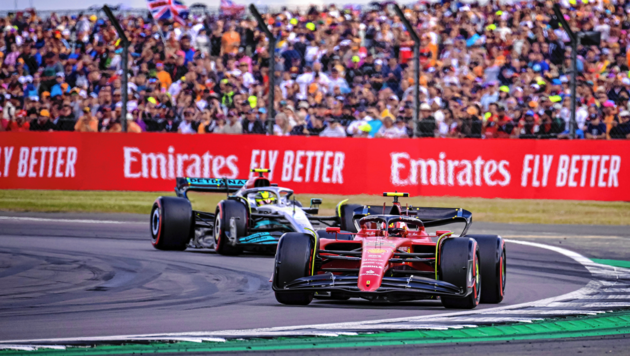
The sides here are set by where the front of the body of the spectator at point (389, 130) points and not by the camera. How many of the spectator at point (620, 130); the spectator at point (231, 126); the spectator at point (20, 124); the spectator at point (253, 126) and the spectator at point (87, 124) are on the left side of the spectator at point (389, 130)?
1

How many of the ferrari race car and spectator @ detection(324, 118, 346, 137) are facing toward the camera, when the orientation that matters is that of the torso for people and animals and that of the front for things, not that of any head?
2

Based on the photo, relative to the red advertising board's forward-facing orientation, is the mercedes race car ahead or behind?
ahead

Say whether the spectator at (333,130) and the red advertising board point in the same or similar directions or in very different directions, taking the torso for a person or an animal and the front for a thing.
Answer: same or similar directions

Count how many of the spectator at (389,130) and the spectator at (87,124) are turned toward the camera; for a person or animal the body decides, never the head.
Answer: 2

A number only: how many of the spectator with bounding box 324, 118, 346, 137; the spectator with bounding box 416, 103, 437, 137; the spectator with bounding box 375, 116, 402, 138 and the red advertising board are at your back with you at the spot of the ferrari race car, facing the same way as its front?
4

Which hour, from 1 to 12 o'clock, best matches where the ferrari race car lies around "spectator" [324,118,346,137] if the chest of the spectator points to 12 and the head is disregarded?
The ferrari race car is roughly at 12 o'clock from the spectator.

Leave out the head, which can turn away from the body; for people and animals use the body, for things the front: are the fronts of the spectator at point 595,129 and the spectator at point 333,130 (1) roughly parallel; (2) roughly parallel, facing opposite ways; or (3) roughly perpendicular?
roughly parallel

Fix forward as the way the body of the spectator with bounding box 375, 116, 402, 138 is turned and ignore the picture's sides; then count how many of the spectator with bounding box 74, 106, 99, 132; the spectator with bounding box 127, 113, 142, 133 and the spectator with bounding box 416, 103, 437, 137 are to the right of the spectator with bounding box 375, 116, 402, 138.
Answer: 2

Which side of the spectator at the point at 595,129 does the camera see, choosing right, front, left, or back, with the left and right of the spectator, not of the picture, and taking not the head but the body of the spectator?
front

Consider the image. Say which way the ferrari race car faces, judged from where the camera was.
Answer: facing the viewer

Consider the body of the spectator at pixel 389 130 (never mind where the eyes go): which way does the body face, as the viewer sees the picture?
toward the camera

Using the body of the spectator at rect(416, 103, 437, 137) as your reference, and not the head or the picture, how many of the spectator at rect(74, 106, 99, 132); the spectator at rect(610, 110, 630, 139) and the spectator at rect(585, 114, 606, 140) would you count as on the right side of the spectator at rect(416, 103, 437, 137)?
1

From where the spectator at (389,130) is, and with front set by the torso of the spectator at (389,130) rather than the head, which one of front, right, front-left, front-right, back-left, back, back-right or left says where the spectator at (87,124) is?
right
